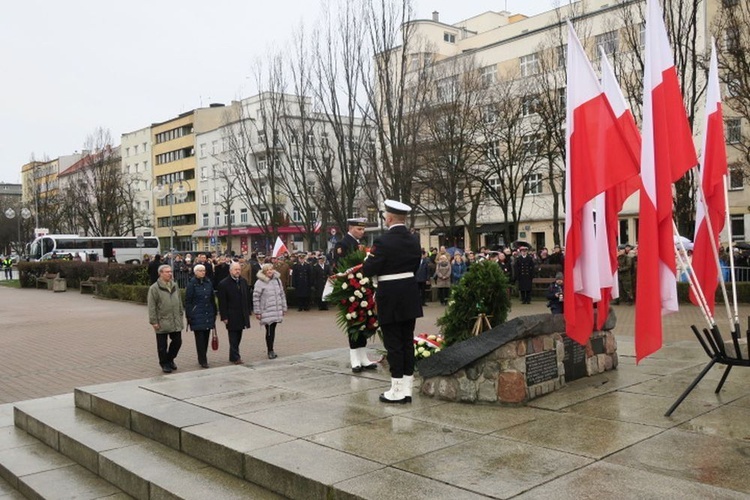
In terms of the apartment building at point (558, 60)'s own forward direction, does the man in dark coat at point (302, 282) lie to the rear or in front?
in front

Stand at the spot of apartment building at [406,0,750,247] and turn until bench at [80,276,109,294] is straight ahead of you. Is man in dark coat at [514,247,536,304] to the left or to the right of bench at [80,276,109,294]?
left

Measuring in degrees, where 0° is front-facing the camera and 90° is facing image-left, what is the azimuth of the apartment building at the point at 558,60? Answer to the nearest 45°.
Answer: approximately 45°

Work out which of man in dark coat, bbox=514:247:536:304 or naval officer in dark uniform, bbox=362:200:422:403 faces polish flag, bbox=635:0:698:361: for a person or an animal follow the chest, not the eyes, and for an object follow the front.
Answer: the man in dark coat

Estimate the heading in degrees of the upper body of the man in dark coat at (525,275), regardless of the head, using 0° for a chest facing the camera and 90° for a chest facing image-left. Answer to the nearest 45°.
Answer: approximately 0°

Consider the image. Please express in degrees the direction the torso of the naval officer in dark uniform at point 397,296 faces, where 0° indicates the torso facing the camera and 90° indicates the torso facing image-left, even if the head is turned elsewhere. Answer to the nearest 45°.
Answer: approximately 135°

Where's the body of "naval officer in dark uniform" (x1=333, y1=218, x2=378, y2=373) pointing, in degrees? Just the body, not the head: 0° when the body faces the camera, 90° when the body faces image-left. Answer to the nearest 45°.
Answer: approximately 315°

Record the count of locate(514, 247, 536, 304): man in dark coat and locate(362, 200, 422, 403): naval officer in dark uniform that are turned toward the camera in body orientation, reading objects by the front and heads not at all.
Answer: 1

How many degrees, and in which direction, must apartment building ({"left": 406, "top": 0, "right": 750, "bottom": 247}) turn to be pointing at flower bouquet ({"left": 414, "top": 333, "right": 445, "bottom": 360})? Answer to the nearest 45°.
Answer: approximately 45° to its left

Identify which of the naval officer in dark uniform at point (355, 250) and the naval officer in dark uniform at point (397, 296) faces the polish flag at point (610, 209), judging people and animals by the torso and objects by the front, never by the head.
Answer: the naval officer in dark uniform at point (355, 250)

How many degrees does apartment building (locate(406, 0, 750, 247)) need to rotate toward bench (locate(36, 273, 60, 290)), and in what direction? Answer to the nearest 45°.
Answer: approximately 45° to its right
